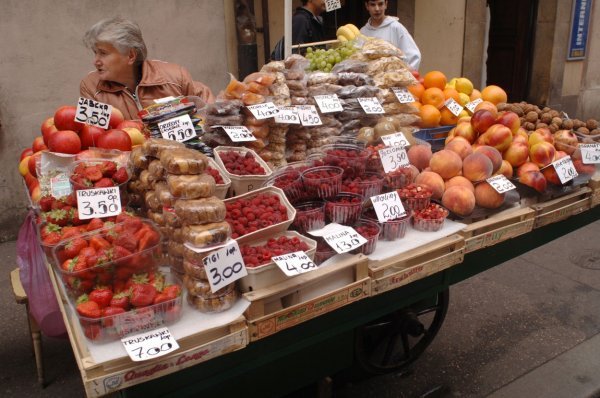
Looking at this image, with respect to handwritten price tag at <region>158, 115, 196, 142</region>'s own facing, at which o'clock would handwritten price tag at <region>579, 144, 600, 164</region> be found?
handwritten price tag at <region>579, 144, 600, 164</region> is roughly at 9 o'clock from handwritten price tag at <region>158, 115, 196, 142</region>.

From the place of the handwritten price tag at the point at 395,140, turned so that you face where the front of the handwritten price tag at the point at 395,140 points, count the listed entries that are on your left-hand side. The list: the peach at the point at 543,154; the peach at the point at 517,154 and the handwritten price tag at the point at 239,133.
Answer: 2

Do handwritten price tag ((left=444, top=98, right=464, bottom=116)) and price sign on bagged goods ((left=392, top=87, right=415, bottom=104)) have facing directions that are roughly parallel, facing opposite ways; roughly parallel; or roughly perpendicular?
roughly parallel

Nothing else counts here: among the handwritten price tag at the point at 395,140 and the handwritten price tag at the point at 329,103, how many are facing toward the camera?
2

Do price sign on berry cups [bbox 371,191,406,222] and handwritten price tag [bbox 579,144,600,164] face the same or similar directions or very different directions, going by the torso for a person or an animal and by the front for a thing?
same or similar directions

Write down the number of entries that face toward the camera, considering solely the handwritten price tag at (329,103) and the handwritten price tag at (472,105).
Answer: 2

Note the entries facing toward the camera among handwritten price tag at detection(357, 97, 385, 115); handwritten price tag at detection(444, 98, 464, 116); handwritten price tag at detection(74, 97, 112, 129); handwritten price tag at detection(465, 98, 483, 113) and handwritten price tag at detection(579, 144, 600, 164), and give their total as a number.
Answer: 5

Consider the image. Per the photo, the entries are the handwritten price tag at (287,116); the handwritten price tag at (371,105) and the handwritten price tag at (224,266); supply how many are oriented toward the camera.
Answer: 3

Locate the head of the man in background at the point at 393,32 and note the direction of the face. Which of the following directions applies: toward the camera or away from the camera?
toward the camera

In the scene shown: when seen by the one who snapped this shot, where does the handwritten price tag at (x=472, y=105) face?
facing the viewer

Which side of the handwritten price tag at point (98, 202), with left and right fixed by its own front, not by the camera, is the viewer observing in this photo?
front

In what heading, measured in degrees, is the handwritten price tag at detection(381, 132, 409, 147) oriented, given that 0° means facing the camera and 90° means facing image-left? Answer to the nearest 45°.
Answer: approximately 0°

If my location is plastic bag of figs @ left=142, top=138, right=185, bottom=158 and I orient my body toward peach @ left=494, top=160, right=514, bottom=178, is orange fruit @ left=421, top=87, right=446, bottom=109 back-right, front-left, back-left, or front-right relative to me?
front-left

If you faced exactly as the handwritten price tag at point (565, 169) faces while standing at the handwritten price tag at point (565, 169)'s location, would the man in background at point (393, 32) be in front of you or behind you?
behind

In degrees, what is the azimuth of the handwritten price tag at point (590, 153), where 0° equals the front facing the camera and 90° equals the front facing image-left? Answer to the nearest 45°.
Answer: approximately 0°

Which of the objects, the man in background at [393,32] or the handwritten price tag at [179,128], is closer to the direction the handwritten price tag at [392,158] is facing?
the handwritten price tag

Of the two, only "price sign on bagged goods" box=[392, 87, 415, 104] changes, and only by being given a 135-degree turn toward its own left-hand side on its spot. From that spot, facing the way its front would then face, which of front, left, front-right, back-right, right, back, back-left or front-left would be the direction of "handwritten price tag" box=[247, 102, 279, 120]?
back
